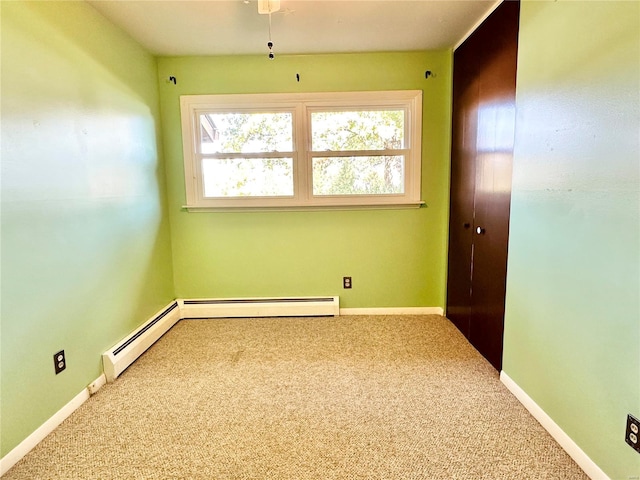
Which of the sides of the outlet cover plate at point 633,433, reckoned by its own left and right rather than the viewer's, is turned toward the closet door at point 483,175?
right

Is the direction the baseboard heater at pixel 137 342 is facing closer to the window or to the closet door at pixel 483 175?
the closet door

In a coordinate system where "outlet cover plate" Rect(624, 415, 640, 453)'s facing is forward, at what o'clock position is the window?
The window is roughly at 2 o'clock from the outlet cover plate.

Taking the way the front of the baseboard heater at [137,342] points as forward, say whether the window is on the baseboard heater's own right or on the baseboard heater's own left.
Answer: on the baseboard heater's own left

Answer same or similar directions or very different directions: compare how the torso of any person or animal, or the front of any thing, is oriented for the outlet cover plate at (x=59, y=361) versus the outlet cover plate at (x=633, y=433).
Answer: very different directions

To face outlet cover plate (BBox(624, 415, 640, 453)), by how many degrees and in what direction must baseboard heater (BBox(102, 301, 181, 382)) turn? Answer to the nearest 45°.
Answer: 0° — it already faces it

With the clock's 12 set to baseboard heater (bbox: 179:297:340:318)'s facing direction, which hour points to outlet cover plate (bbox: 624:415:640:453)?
The outlet cover plate is roughly at 11 o'clock from the baseboard heater.

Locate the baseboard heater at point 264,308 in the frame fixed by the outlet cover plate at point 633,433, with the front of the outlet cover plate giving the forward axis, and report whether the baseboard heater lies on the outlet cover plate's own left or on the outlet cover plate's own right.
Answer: on the outlet cover plate's own right

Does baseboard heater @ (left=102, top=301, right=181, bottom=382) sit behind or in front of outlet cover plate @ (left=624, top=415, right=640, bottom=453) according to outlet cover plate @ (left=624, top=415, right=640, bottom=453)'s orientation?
in front

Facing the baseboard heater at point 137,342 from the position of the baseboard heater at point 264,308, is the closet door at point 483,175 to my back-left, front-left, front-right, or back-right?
back-left
